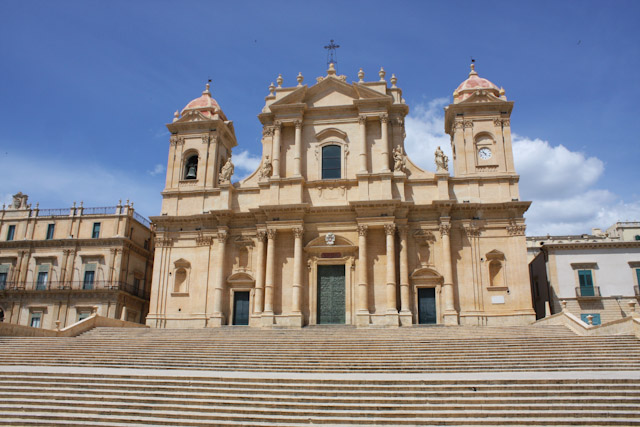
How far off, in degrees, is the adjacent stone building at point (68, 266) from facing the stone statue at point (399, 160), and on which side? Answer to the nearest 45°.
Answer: approximately 45° to its left

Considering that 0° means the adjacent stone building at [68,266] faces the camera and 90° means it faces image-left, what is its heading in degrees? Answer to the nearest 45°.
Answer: approximately 0°

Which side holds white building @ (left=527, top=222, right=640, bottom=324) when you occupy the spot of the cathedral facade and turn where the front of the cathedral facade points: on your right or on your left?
on your left

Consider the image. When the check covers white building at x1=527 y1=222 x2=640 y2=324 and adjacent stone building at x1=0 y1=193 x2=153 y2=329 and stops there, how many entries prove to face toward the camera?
2

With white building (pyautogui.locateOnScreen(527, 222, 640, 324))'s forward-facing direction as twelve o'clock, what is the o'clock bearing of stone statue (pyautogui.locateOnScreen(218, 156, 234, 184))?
The stone statue is roughly at 2 o'clock from the white building.

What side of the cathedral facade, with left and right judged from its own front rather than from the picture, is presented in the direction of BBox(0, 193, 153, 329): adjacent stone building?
right

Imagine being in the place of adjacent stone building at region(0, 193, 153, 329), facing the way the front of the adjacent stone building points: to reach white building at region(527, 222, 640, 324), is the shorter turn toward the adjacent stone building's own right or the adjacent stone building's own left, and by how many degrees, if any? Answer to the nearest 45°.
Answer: approximately 45° to the adjacent stone building's own left

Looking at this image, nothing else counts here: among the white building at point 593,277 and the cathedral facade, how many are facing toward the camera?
2

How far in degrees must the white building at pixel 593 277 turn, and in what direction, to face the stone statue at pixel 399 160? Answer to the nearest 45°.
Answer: approximately 45° to its right

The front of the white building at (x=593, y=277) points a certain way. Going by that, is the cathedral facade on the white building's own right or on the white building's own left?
on the white building's own right

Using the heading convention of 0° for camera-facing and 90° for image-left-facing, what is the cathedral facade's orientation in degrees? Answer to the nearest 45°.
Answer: approximately 0°
